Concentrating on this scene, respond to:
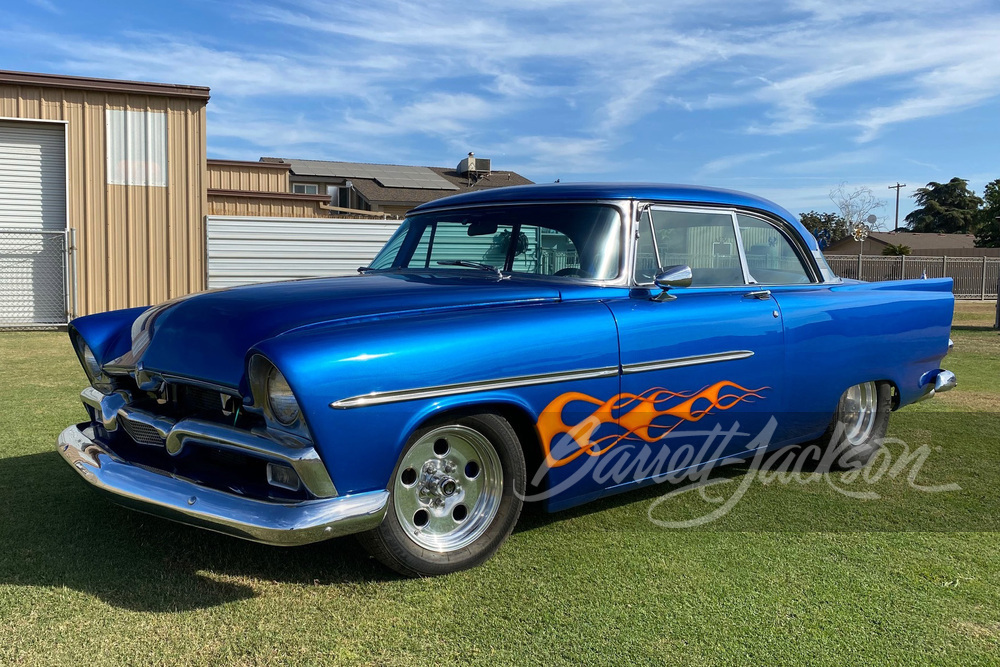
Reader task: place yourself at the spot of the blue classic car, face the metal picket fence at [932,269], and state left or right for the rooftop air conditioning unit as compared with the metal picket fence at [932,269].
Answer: left

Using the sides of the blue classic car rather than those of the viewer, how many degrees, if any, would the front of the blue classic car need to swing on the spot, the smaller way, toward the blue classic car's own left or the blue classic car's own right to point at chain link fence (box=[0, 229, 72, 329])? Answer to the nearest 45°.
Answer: approximately 90° to the blue classic car's own right

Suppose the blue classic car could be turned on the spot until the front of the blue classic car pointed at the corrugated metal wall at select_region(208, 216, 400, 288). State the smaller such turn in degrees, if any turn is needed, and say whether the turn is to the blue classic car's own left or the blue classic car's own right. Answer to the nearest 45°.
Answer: approximately 135° to the blue classic car's own right

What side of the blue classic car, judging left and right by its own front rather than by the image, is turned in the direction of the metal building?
right

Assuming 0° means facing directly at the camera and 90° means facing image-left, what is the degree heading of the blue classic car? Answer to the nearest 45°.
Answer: approximately 45°

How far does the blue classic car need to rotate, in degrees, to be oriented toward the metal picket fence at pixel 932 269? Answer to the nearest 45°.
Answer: approximately 180°

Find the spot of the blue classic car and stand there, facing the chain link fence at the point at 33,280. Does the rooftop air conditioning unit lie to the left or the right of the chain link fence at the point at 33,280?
right

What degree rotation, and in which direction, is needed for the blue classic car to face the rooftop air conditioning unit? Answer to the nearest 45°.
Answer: approximately 135° to its right
